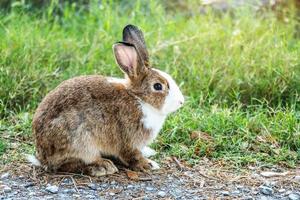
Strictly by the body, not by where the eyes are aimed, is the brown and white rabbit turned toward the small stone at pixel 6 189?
no

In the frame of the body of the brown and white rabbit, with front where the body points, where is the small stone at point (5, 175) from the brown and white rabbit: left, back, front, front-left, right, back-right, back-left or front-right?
back

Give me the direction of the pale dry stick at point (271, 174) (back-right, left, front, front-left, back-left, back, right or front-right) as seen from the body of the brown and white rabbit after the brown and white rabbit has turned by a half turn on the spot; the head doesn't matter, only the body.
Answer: back

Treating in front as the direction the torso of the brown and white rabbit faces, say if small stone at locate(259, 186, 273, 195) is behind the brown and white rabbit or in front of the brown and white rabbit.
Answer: in front

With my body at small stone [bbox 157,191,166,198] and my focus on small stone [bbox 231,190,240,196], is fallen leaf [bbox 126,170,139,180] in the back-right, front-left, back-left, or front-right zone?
back-left

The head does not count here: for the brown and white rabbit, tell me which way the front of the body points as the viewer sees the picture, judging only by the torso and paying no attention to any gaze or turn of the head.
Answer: to the viewer's right

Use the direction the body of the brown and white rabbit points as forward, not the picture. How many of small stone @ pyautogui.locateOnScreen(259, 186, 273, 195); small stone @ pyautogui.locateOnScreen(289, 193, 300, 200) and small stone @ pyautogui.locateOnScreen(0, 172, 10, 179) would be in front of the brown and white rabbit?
2

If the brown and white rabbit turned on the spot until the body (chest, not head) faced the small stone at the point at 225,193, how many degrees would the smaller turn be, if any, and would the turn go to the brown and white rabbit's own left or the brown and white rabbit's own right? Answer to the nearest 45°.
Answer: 0° — it already faces it

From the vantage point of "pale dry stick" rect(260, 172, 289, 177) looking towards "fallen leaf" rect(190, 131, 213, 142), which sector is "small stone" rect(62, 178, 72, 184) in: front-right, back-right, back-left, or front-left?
front-left
